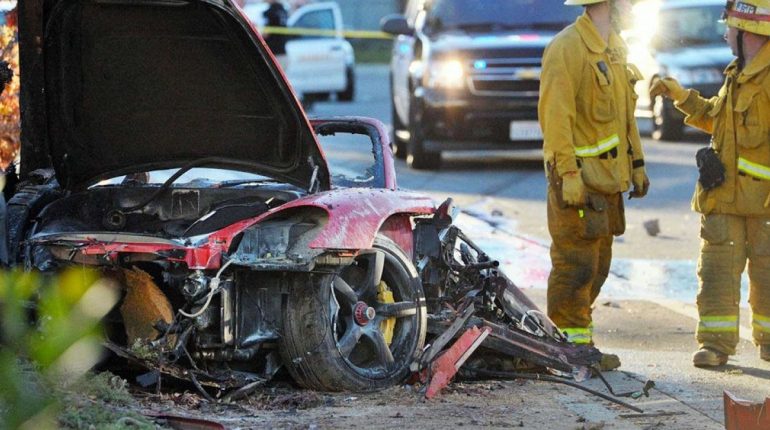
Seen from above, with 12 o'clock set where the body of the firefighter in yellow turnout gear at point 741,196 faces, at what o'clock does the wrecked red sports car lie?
The wrecked red sports car is roughly at 12 o'clock from the firefighter in yellow turnout gear.

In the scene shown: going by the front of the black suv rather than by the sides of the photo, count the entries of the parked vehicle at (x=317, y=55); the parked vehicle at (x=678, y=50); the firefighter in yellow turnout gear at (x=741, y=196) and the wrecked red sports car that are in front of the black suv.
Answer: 2

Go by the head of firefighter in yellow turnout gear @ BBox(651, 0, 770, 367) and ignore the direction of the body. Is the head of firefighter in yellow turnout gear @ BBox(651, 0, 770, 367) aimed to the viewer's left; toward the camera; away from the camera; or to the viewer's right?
to the viewer's left

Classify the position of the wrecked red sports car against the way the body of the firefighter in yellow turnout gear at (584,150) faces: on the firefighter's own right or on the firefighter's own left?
on the firefighter's own right

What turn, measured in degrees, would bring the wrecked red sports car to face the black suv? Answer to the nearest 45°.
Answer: approximately 135° to its right

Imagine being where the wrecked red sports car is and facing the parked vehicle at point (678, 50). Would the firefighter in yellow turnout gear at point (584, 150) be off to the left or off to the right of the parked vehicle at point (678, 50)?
right

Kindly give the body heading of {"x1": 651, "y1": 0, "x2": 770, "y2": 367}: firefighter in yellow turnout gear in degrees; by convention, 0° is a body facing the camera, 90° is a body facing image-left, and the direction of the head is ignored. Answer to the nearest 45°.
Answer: approximately 45°

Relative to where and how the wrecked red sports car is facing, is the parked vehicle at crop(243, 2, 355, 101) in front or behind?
behind

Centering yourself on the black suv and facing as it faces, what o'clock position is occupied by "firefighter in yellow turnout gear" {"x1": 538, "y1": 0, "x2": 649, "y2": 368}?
The firefighter in yellow turnout gear is roughly at 12 o'clock from the black suv.
